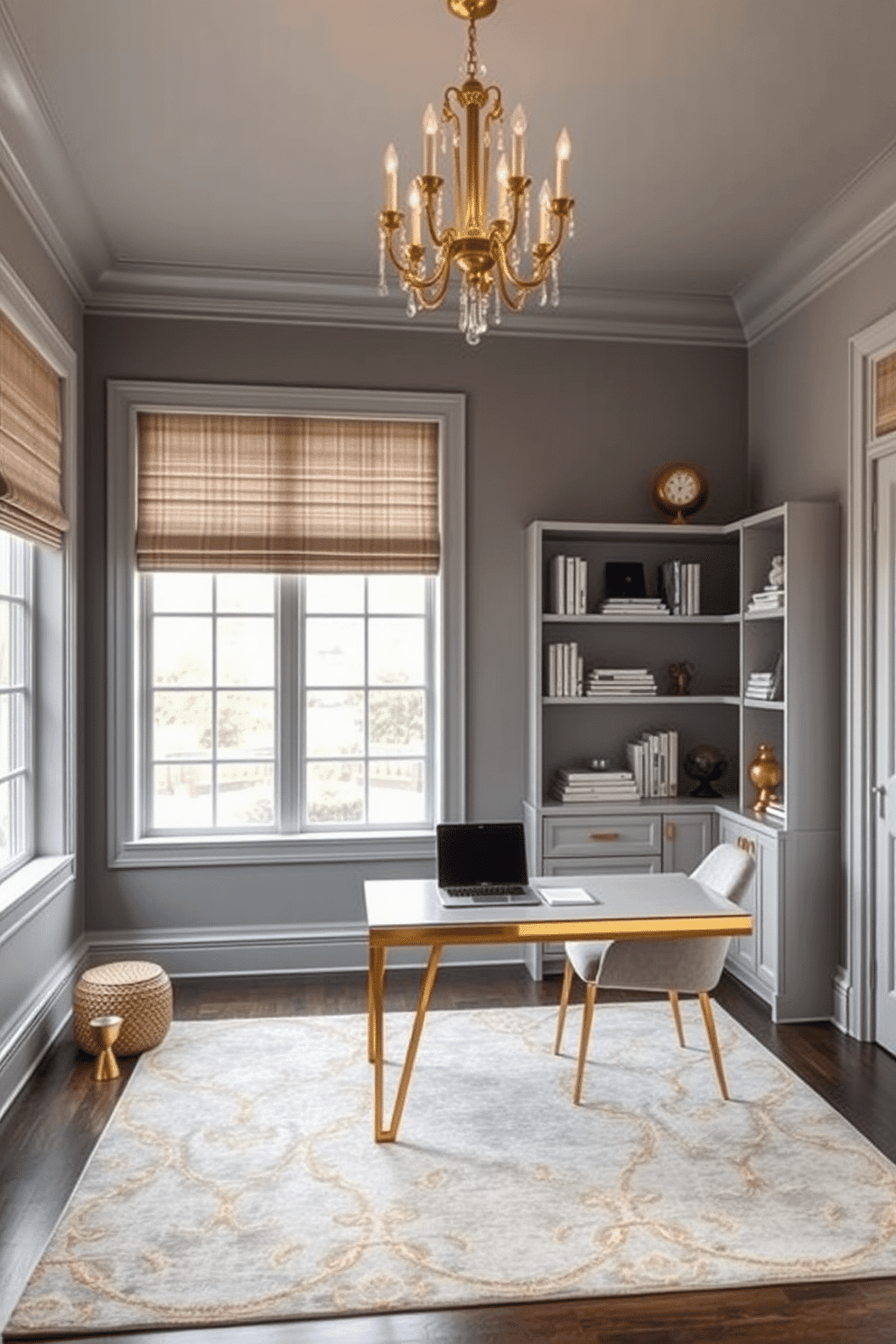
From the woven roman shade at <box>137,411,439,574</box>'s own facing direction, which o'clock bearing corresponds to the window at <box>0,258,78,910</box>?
The window is roughly at 2 o'clock from the woven roman shade.

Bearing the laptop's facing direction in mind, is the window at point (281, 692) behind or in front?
behind

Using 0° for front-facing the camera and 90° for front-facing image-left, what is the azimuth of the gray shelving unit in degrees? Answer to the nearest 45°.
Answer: approximately 45°

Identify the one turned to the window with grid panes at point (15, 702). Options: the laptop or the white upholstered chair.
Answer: the white upholstered chair

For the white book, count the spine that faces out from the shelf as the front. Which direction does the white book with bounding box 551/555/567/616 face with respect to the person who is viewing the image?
facing the viewer

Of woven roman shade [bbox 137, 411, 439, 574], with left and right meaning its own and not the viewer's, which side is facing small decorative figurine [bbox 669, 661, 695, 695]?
left

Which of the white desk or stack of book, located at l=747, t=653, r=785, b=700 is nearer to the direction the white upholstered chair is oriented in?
the white desk

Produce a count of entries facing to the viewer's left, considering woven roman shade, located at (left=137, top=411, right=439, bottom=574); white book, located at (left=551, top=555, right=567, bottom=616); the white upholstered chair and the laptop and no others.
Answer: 1

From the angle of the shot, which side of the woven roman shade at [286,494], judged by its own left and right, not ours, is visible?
front

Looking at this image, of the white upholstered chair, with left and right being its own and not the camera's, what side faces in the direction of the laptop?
front

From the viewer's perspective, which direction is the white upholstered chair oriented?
to the viewer's left

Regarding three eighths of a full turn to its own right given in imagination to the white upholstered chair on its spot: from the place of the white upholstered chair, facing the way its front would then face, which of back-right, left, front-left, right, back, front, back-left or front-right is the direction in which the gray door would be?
front

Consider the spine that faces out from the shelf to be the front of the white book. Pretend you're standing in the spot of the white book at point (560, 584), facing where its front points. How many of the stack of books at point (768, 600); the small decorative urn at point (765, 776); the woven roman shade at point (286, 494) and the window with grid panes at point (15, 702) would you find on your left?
2

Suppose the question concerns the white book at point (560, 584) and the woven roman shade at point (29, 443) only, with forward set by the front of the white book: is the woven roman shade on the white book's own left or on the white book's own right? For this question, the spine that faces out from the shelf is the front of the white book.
on the white book's own right

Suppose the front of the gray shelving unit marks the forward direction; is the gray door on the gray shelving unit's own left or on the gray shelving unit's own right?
on the gray shelving unit's own left
